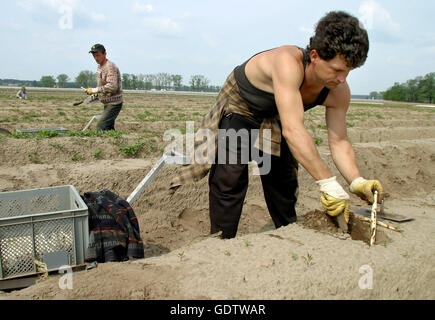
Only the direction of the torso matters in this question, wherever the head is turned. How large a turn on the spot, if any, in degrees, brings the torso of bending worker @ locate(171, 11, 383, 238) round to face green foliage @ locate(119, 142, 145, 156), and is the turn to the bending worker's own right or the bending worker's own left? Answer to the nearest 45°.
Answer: approximately 180°

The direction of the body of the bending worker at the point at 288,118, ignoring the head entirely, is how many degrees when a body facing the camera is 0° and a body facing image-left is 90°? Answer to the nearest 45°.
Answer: approximately 315°

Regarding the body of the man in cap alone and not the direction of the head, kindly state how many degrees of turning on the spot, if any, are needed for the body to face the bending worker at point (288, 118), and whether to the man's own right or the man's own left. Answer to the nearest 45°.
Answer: approximately 90° to the man's own left

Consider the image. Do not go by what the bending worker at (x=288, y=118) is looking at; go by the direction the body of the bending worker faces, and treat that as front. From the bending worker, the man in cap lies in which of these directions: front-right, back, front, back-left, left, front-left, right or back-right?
back
